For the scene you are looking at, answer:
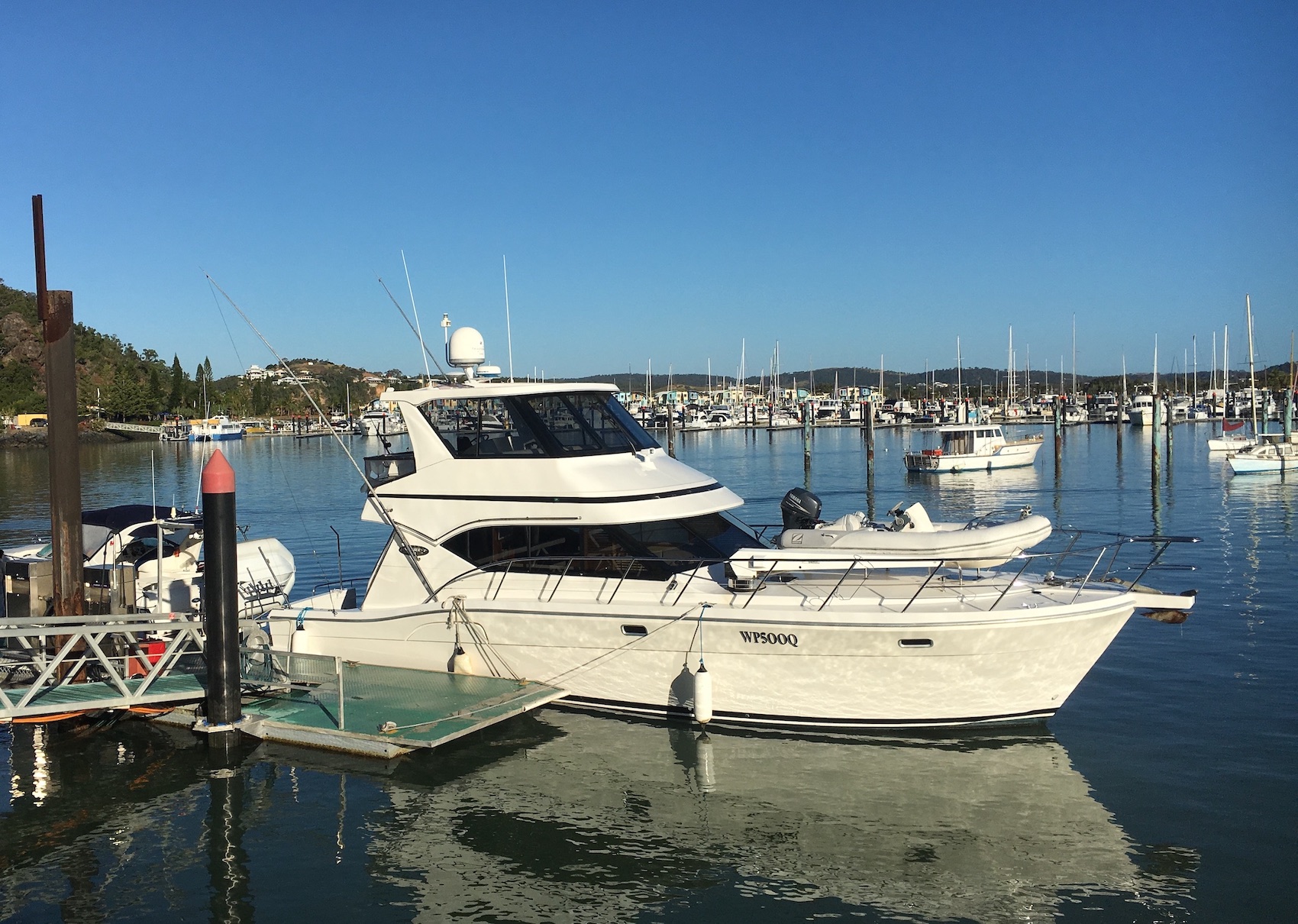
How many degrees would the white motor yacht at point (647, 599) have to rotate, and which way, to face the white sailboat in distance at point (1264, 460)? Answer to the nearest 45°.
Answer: approximately 45° to its left

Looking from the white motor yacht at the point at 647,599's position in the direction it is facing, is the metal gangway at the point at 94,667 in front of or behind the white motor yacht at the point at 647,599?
behind

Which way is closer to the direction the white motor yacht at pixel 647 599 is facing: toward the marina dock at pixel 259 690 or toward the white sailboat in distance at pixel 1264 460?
the white sailboat in distance

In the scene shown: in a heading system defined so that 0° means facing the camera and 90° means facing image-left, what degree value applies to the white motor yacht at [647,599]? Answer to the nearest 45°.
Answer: approximately 270°

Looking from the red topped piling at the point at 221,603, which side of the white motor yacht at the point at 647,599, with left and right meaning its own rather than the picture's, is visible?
back

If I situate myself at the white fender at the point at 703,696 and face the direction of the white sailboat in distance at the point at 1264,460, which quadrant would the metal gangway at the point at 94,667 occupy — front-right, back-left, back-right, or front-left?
back-left

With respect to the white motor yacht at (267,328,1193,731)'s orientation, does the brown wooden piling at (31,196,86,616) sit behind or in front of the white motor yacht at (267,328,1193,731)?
behind

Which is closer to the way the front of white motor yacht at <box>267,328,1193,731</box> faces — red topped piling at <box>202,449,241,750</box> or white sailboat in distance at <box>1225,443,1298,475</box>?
the white sailboat in distance
